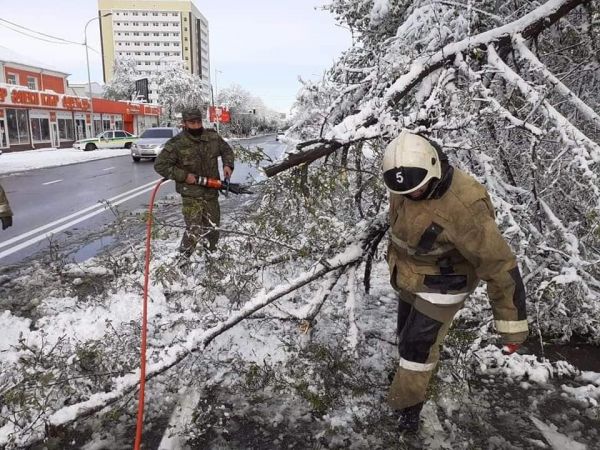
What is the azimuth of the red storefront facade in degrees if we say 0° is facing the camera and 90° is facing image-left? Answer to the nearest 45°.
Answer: approximately 315°

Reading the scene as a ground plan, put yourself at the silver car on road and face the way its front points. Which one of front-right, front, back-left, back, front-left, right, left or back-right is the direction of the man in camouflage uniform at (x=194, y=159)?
front-left

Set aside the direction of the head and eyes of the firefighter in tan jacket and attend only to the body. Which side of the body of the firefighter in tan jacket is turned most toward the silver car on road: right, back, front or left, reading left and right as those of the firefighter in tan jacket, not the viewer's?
right

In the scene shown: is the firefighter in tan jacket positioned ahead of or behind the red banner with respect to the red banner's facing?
ahead

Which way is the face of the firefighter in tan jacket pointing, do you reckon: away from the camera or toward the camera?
toward the camera

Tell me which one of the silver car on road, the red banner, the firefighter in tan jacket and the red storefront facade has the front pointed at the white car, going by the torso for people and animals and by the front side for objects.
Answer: the red storefront facade

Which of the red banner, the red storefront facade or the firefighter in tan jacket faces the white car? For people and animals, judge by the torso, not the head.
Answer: the red storefront facade

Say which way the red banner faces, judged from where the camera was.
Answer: facing the viewer

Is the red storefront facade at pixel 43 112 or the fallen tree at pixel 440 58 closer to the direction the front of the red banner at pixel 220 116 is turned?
the fallen tree

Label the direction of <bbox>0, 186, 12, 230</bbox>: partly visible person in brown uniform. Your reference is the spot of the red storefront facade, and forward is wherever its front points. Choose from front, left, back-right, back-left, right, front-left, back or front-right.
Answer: front-right

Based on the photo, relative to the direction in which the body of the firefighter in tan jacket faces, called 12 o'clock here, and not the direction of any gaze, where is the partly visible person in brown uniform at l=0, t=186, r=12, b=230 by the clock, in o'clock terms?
The partly visible person in brown uniform is roughly at 2 o'clock from the firefighter in tan jacket.

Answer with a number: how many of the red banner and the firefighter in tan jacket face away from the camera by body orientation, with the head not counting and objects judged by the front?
0

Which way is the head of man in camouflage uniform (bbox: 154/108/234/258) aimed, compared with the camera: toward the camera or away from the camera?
toward the camera

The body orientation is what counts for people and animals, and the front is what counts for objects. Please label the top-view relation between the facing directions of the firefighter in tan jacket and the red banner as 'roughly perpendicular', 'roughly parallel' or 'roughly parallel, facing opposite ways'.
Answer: roughly perpendicular

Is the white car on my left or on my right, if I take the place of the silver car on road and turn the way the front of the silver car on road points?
on my right

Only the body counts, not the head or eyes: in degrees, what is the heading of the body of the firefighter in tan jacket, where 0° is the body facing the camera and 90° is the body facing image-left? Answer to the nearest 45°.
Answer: approximately 45°
